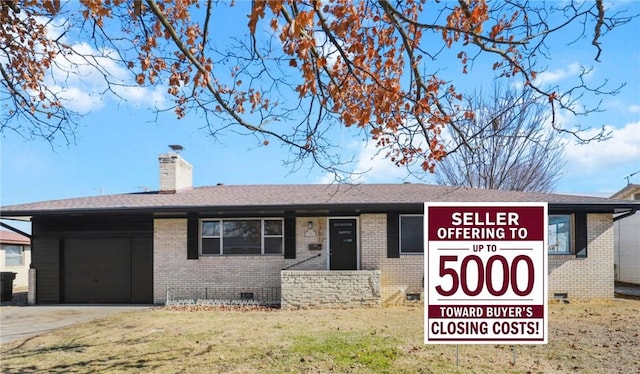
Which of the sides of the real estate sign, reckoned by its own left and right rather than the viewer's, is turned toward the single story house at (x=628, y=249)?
back

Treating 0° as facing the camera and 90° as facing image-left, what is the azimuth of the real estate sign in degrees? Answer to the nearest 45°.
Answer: approximately 0°

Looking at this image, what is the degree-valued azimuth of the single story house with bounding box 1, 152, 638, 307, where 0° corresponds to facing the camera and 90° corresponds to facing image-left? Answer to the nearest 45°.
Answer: approximately 0°

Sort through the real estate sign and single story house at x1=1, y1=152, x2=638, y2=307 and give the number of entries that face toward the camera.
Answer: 2
